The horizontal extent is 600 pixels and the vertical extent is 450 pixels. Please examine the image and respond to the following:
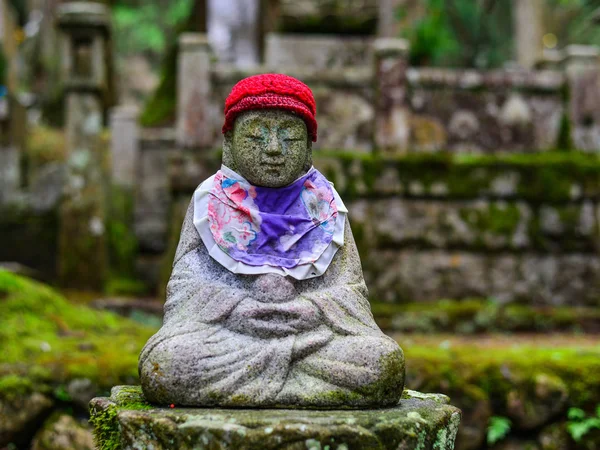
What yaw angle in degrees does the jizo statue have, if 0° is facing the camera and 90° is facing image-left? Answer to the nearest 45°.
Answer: approximately 0°

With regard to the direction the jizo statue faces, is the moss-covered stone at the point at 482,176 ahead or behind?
behind

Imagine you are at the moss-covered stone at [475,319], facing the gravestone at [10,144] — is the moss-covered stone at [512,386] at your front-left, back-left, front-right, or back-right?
back-left

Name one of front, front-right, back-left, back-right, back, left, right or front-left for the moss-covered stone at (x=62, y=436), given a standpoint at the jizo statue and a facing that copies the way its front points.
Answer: back-right

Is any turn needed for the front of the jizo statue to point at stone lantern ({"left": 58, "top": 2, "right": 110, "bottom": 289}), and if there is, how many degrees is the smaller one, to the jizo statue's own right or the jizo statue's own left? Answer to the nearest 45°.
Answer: approximately 180°

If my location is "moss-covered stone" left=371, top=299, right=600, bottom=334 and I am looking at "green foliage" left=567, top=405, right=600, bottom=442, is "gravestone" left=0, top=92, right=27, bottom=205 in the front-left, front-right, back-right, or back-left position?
back-right

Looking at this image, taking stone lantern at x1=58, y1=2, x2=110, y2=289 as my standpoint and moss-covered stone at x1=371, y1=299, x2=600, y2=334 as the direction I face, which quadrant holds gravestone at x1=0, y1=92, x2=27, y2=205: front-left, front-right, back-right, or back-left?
back-left

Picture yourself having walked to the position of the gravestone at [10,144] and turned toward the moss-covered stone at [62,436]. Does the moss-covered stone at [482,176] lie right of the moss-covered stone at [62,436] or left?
left

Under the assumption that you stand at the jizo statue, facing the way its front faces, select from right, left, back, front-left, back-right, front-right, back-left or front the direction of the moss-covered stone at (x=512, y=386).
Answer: back-left

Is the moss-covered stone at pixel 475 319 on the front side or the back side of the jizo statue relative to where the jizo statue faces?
on the back side
